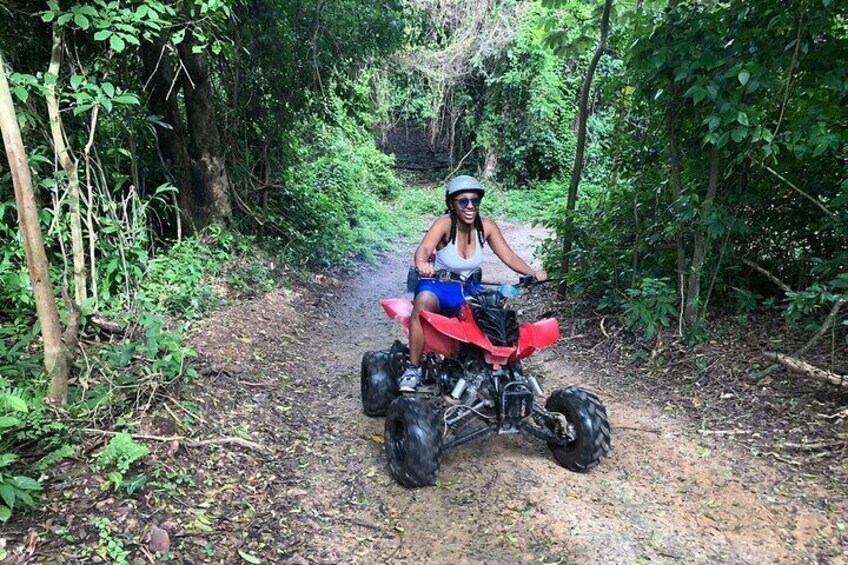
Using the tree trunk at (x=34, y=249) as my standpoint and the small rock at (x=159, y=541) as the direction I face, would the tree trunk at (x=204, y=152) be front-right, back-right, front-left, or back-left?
back-left

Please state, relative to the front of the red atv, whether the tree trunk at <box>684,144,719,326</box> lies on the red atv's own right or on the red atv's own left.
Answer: on the red atv's own left

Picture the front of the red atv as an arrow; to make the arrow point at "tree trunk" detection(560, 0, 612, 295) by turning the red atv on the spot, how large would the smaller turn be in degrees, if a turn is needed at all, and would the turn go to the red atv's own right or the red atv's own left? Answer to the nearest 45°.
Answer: approximately 135° to the red atv's own left

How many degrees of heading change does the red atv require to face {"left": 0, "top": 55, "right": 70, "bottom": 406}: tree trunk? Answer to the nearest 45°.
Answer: approximately 135° to its right

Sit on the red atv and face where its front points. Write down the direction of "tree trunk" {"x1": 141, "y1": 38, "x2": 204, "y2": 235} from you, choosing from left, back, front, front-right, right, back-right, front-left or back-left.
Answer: back

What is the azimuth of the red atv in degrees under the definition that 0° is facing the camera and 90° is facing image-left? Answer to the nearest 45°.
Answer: approximately 315°

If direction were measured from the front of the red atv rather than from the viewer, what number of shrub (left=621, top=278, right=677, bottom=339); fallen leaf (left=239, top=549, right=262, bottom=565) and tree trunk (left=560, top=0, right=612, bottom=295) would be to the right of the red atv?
1

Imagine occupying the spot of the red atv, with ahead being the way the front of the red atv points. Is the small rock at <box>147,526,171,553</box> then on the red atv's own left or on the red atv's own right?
on the red atv's own right

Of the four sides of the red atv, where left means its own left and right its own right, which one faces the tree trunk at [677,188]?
left

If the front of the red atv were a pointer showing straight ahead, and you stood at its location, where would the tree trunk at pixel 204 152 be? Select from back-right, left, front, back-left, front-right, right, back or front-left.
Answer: back

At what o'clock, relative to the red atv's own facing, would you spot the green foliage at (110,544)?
The green foliage is roughly at 3 o'clock from the red atv.

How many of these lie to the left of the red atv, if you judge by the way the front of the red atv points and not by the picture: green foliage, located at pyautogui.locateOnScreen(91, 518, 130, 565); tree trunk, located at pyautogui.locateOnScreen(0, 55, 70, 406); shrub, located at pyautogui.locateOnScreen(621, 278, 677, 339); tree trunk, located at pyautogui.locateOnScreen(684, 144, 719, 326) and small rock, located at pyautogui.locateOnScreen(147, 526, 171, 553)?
2

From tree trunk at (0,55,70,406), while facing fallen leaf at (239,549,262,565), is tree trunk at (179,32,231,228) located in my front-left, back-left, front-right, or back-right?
back-left

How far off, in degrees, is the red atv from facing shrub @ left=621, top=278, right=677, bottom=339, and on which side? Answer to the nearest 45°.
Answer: approximately 90° to its left
